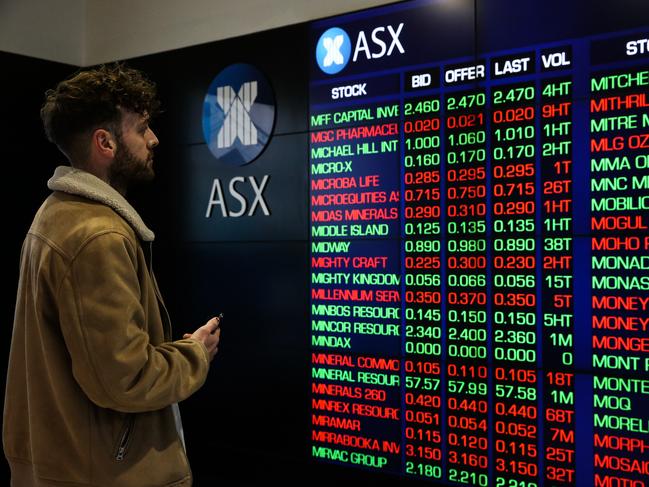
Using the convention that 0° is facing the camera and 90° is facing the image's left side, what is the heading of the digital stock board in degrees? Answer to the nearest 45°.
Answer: approximately 45°

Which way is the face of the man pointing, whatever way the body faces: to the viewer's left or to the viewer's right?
to the viewer's right

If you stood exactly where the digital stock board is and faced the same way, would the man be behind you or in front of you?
in front

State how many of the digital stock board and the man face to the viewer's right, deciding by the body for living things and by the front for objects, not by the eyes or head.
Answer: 1

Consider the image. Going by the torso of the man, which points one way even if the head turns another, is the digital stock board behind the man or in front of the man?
in front

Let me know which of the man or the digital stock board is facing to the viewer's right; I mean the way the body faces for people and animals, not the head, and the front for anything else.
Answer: the man

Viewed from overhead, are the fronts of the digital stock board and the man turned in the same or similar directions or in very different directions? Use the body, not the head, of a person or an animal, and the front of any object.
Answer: very different directions

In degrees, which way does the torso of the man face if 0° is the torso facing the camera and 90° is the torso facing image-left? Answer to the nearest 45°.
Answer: approximately 270°
